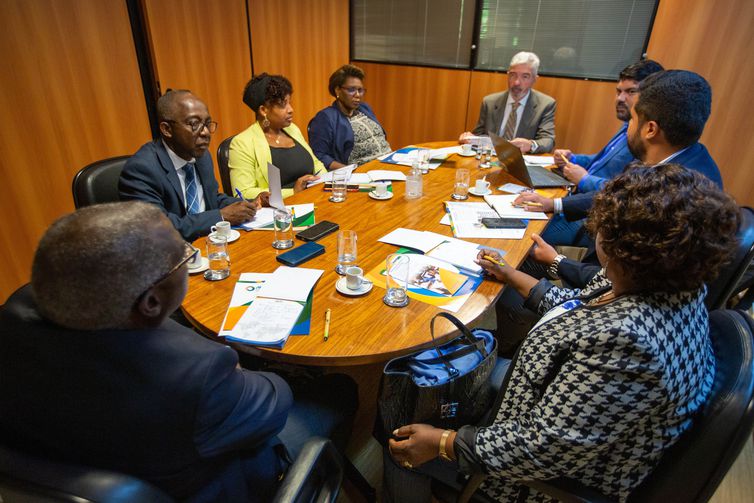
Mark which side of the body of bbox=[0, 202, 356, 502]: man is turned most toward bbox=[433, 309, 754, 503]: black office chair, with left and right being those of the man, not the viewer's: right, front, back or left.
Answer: right

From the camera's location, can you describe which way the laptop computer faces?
facing to the right of the viewer

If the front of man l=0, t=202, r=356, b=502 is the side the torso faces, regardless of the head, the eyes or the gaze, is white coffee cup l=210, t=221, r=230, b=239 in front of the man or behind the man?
in front

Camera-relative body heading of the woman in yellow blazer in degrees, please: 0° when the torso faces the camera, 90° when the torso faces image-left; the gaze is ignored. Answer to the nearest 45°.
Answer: approximately 315°

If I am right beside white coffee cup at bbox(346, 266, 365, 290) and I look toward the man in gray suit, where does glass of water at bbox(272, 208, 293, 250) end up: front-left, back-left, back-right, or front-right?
front-left

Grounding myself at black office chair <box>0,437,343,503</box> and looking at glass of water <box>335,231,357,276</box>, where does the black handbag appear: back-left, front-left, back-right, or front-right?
front-right

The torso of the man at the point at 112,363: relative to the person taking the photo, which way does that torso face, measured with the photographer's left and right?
facing away from the viewer and to the right of the viewer

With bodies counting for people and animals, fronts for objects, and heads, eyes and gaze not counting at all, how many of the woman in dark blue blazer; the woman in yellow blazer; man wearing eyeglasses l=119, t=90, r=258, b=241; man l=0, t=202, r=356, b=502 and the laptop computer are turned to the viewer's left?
0

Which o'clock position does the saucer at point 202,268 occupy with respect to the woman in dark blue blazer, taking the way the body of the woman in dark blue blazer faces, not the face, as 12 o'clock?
The saucer is roughly at 2 o'clock from the woman in dark blue blazer.

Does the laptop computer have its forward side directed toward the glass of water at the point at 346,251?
no

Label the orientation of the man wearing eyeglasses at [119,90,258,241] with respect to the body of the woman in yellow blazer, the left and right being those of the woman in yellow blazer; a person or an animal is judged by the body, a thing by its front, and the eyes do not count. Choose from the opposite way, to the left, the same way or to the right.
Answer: the same way

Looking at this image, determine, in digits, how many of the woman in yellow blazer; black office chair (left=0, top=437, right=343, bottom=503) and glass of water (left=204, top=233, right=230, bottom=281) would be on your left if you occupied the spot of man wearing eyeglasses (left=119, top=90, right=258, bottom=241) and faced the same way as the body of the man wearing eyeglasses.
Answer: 1

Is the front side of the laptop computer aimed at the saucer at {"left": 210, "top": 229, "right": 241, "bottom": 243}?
no

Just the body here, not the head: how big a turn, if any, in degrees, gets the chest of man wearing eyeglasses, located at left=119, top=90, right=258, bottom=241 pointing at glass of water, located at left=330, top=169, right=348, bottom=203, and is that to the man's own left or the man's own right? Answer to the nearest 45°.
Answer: approximately 45° to the man's own left

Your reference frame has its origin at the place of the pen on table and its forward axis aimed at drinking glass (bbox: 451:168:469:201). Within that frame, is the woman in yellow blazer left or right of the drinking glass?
left

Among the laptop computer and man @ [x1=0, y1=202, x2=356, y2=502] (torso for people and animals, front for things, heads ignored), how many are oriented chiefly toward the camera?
0

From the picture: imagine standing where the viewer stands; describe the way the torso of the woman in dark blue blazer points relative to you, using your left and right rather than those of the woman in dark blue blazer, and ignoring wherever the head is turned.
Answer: facing the viewer and to the right of the viewer

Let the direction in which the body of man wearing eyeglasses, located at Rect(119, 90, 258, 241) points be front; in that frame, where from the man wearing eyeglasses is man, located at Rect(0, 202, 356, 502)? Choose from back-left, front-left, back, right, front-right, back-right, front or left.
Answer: front-right

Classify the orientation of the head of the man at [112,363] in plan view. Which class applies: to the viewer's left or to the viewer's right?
to the viewer's right

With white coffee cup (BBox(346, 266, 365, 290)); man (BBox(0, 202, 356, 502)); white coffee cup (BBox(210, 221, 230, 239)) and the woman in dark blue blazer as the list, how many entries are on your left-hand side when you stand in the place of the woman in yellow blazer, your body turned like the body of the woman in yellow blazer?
1

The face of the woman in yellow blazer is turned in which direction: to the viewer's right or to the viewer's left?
to the viewer's right

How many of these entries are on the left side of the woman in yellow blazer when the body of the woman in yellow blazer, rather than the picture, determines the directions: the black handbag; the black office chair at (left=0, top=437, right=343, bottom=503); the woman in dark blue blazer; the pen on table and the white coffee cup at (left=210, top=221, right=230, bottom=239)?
1
